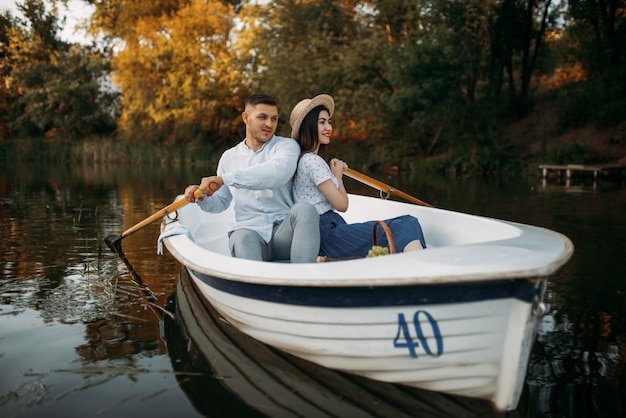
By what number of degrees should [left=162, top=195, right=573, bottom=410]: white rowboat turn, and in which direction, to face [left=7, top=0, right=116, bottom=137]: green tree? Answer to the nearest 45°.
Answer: approximately 180°

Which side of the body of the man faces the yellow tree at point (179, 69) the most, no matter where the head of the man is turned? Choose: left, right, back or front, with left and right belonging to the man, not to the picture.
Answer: back

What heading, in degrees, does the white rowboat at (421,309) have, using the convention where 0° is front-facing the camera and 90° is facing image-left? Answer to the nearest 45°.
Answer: approximately 315°

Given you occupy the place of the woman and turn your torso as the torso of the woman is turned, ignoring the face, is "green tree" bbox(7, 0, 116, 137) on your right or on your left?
on your left

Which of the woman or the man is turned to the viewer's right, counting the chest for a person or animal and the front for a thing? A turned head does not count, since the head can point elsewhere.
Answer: the woman

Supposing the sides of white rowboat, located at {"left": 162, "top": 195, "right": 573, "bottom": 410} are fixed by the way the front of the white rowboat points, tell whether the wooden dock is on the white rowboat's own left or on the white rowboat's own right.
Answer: on the white rowboat's own left

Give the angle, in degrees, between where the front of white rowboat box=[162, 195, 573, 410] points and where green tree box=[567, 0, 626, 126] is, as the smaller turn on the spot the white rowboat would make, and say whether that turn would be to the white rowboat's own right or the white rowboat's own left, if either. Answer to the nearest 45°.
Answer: approximately 135° to the white rowboat's own left

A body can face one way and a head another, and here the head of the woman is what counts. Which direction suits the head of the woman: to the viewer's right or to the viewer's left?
to the viewer's right

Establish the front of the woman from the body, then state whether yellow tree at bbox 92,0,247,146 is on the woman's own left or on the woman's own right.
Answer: on the woman's own left

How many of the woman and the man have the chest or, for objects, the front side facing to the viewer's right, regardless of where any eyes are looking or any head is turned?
1

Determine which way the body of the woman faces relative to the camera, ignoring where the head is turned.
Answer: to the viewer's right
